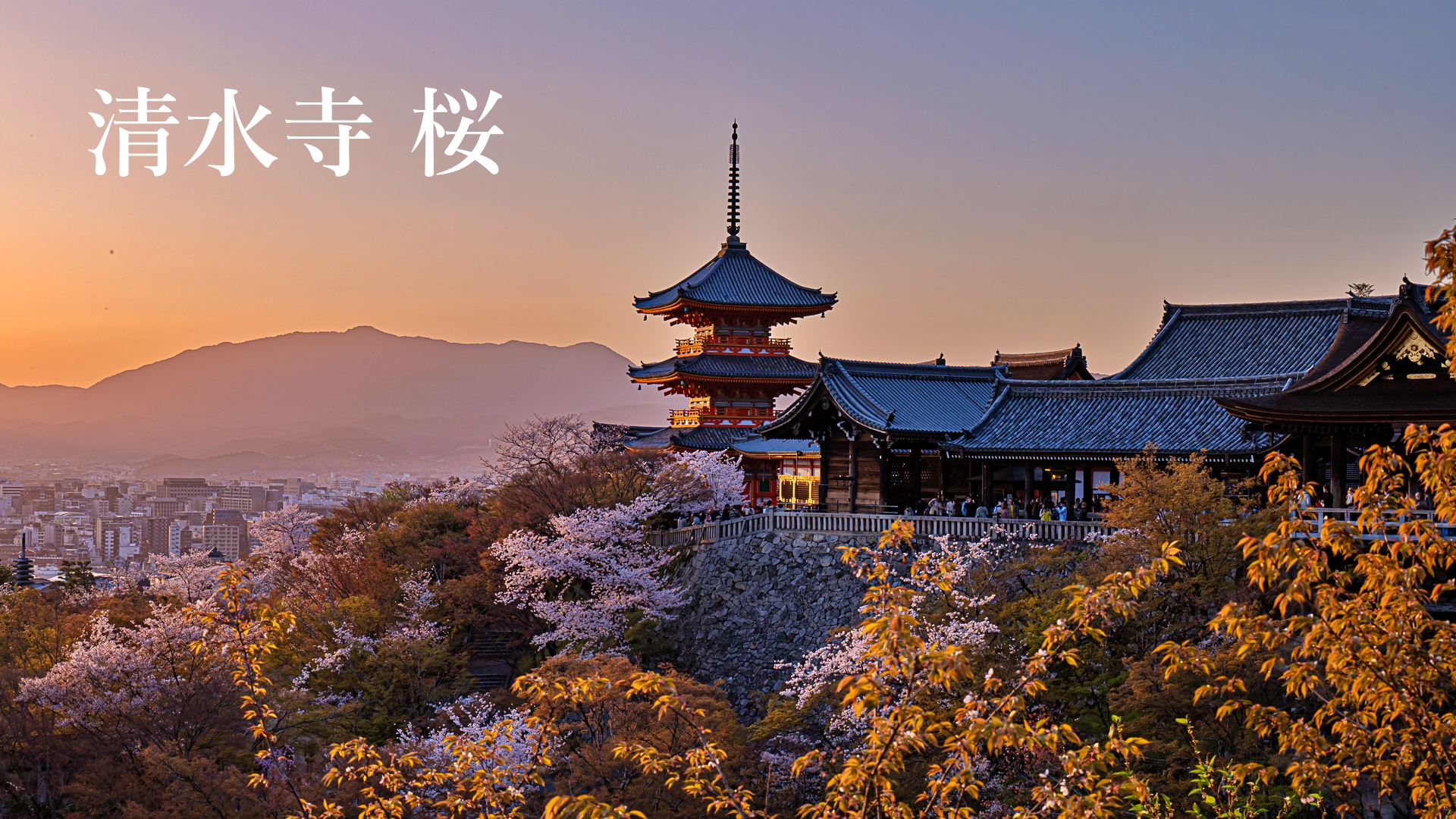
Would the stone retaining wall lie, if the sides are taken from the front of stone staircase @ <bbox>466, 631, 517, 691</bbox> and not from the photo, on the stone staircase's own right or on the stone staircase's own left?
on the stone staircase's own left

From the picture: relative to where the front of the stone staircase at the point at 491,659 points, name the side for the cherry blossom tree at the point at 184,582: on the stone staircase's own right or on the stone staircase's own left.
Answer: on the stone staircase's own right

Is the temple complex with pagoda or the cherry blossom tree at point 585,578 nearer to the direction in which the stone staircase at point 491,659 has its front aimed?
the cherry blossom tree

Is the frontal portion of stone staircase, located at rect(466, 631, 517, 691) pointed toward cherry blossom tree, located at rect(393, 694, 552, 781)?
yes

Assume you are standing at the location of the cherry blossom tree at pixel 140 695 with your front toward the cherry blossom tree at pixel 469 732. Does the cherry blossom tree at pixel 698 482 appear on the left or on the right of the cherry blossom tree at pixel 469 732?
left

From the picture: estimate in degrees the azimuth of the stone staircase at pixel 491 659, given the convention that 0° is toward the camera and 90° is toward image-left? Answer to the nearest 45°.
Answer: approximately 0°

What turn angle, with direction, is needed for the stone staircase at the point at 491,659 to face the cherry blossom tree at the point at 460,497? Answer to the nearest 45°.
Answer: approximately 180°

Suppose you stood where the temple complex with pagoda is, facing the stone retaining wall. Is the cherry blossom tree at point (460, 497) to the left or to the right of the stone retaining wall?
right
